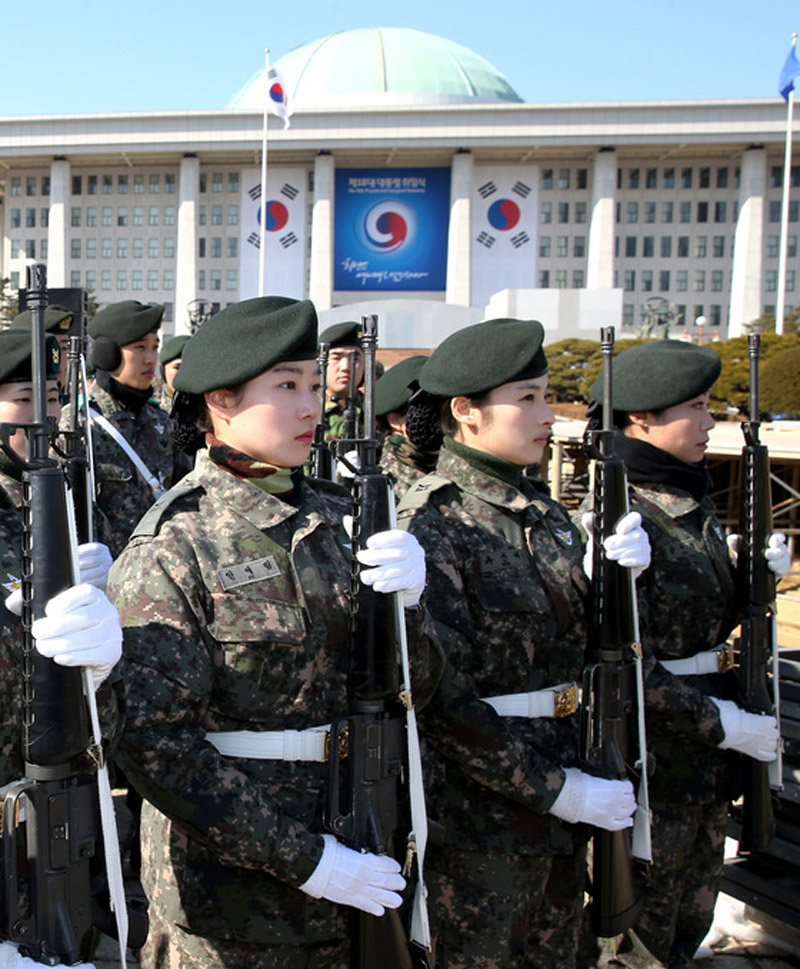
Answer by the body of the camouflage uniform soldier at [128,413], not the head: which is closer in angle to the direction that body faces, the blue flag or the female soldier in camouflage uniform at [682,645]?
the female soldier in camouflage uniform

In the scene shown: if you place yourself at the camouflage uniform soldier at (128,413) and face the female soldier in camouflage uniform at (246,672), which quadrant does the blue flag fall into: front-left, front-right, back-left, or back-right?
back-left

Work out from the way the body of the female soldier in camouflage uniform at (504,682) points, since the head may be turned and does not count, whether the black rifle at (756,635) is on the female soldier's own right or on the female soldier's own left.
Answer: on the female soldier's own left

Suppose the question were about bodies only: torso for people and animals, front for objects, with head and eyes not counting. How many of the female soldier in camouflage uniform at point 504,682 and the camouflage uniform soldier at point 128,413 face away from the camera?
0
